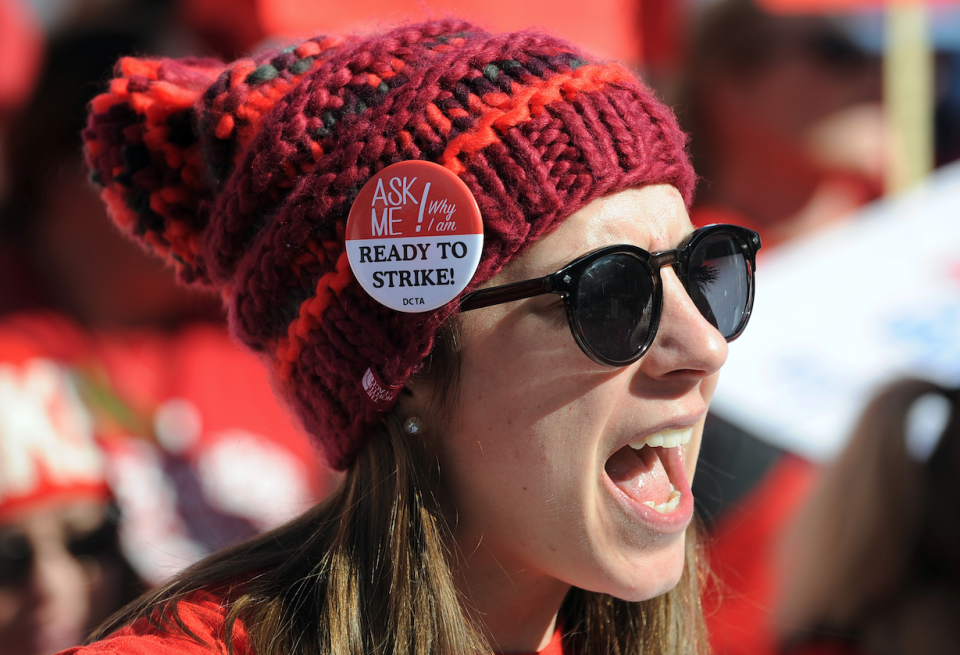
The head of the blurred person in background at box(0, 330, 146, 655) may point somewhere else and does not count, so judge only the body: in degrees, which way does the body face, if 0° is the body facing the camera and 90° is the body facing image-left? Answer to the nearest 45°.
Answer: approximately 0°

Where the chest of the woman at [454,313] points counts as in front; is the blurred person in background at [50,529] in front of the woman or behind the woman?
behind

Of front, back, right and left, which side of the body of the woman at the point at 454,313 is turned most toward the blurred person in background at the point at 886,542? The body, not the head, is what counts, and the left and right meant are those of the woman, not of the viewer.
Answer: left

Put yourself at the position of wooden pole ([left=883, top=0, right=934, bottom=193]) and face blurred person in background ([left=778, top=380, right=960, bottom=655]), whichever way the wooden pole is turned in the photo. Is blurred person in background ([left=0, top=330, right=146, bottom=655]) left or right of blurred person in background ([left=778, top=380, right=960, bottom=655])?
right

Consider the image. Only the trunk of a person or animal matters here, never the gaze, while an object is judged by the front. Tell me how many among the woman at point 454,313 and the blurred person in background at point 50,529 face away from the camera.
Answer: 0

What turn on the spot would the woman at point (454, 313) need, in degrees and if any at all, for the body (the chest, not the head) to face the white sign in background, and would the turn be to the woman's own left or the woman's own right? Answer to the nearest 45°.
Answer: approximately 90° to the woman's own left

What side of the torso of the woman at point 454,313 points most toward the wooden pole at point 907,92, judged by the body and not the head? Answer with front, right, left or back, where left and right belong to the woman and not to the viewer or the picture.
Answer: left

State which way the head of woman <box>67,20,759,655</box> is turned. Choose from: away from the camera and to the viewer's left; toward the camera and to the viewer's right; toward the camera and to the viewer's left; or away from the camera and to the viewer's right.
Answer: toward the camera and to the viewer's right

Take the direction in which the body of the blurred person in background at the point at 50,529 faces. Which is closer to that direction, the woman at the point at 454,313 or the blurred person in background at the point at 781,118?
the woman

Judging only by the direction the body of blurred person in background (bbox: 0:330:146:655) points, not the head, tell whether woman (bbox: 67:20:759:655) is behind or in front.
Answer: in front

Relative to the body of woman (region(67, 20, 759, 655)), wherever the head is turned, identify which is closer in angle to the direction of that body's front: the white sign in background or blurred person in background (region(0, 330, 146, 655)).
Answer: the white sign in background

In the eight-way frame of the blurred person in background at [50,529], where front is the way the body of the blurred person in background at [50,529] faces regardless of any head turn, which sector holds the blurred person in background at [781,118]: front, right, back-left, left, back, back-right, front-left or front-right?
left
